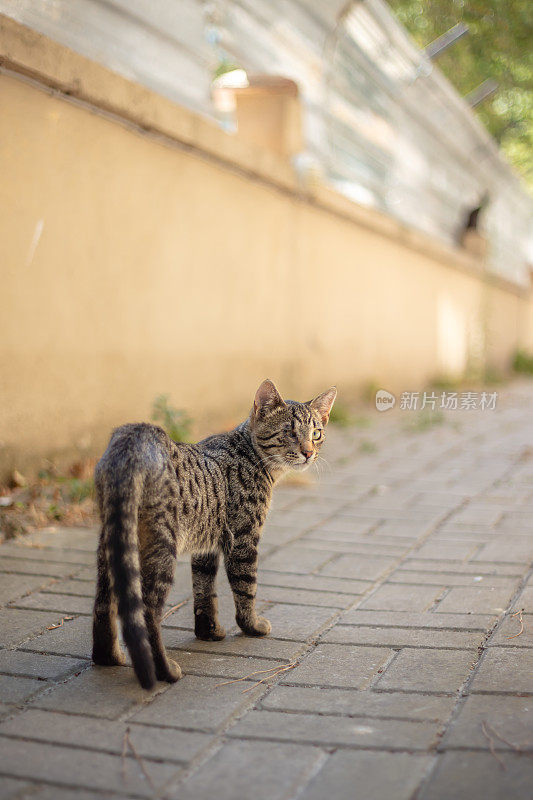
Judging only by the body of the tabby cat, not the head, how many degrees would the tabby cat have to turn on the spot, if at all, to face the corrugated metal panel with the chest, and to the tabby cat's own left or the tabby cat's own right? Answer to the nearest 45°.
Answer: approximately 45° to the tabby cat's own left

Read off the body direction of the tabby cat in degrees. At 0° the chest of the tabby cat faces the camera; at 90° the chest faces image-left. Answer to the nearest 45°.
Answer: approximately 225°
